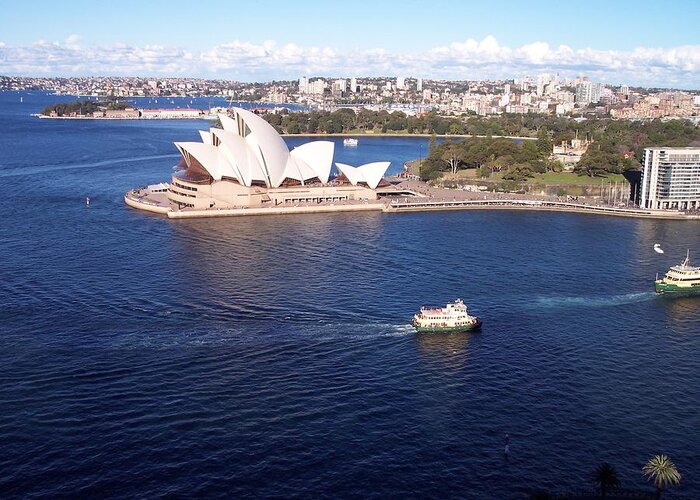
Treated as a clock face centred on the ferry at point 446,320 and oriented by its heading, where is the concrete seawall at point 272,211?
The concrete seawall is roughly at 8 o'clock from the ferry.

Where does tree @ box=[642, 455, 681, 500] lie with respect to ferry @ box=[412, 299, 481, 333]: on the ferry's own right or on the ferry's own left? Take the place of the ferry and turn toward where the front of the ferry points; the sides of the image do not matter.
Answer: on the ferry's own right

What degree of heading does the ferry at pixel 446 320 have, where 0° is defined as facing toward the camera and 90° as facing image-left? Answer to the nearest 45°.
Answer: approximately 270°

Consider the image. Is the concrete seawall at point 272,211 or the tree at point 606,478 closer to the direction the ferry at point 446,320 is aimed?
the tree

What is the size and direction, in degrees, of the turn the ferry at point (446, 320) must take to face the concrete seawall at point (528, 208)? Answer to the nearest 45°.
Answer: approximately 90° to its left

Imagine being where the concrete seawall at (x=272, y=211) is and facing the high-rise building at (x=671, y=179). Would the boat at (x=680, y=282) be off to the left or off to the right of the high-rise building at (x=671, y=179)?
right

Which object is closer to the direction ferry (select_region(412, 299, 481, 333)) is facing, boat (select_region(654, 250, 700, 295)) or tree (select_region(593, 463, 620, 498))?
the boat

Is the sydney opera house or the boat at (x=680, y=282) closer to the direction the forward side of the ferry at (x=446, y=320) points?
the boat

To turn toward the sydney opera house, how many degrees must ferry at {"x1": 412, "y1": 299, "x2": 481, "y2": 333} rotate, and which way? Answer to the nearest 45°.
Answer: approximately 135° to its left

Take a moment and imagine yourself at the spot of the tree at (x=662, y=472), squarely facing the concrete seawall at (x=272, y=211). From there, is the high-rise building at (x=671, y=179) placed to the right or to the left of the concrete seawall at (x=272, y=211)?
right

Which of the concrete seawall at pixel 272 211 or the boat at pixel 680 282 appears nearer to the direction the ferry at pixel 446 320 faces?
the boat

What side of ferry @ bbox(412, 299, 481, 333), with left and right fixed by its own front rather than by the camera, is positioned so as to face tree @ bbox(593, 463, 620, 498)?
right
